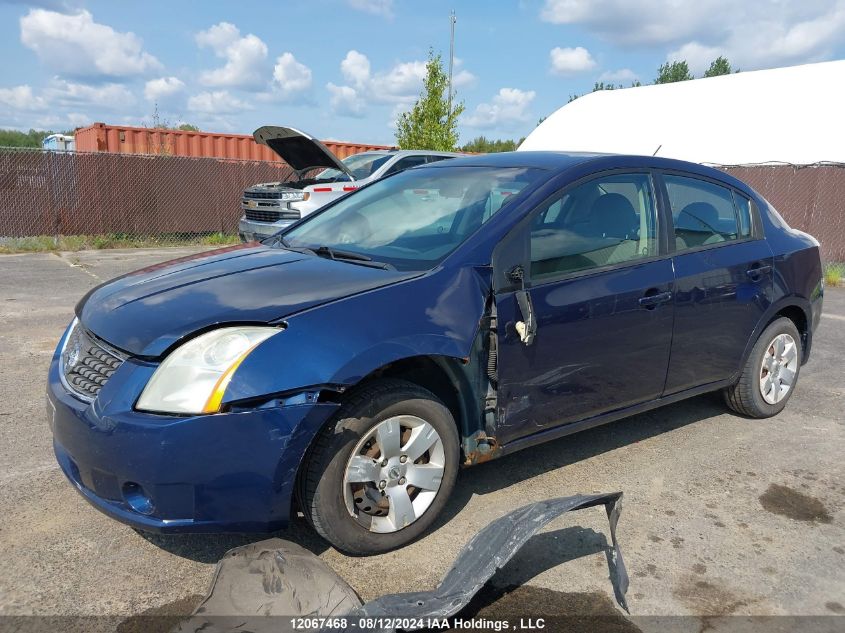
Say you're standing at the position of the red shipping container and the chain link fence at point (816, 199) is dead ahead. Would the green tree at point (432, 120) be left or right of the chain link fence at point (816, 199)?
left

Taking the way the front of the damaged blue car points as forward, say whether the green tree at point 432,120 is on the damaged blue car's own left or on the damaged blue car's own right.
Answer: on the damaged blue car's own right

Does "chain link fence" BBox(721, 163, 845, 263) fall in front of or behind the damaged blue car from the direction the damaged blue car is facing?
behind

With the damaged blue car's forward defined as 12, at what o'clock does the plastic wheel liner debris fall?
The plastic wheel liner debris is roughly at 11 o'clock from the damaged blue car.

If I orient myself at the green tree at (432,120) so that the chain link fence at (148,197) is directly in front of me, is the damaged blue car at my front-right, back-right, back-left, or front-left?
front-left

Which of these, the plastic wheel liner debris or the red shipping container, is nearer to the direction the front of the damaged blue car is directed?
the plastic wheel liner debris

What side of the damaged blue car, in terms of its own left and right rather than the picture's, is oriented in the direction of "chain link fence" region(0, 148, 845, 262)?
right

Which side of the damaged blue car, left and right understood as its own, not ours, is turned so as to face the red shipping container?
right

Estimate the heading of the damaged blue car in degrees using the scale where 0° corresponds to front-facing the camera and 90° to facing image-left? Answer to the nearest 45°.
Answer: approximately 45°
